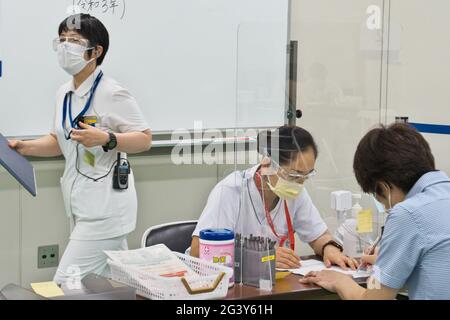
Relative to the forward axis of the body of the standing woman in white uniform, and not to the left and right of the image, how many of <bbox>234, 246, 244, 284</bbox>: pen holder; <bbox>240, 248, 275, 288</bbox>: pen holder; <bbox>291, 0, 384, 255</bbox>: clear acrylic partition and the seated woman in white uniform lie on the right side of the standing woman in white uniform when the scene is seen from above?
0

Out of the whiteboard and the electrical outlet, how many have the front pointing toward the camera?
2

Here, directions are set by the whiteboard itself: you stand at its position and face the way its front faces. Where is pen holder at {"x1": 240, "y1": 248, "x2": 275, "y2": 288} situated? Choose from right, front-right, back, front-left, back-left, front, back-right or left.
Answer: front

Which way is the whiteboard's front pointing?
toward the camera

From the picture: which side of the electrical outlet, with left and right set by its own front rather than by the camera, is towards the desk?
front

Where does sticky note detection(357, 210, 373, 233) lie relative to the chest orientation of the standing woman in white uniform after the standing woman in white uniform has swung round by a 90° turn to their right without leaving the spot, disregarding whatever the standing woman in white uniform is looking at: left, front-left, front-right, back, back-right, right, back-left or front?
back

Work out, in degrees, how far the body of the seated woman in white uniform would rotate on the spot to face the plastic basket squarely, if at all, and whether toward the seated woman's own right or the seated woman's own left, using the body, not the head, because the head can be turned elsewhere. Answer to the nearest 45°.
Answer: approximately 90° to the seated woman's own right

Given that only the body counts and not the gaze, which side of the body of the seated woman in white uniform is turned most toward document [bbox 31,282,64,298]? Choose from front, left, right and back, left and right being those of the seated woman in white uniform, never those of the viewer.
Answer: right

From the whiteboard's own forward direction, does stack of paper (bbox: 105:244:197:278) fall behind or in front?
in front

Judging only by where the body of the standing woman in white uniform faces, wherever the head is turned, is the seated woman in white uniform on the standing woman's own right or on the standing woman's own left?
on the standing woman's own left

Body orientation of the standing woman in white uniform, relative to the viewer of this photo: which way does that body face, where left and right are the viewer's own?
facing the viewer and to the left of the viewer

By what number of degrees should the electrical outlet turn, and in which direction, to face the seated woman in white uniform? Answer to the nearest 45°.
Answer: approximately 45° to its left

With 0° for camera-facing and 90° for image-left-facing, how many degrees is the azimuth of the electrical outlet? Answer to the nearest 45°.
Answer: approximately 0°

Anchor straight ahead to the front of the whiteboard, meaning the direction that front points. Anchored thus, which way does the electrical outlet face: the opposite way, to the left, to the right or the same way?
the same way

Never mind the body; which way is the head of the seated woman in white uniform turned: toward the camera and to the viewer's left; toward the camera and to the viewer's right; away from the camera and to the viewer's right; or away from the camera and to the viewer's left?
toward the camera and to the viewer's right

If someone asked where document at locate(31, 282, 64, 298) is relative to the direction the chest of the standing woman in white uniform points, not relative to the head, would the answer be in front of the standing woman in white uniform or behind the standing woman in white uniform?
in front

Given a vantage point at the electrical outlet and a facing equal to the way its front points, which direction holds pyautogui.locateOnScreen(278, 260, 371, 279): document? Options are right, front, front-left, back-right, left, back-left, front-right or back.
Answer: front-left

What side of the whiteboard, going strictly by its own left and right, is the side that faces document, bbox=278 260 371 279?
front
